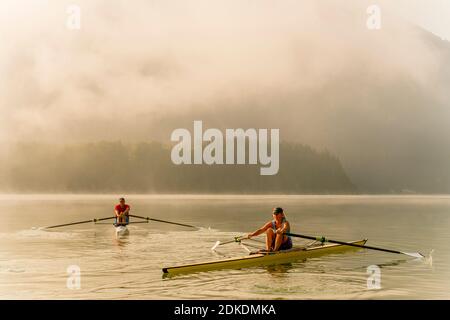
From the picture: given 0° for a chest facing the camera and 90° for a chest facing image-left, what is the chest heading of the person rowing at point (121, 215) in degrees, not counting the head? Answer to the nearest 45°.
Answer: approximately 0°

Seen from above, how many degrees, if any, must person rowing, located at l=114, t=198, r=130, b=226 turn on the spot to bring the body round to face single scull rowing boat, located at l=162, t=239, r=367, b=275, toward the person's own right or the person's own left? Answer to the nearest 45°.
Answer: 0° — they already face it

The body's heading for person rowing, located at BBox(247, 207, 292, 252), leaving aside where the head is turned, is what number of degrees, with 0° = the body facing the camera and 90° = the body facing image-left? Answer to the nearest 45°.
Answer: approximately 45°
